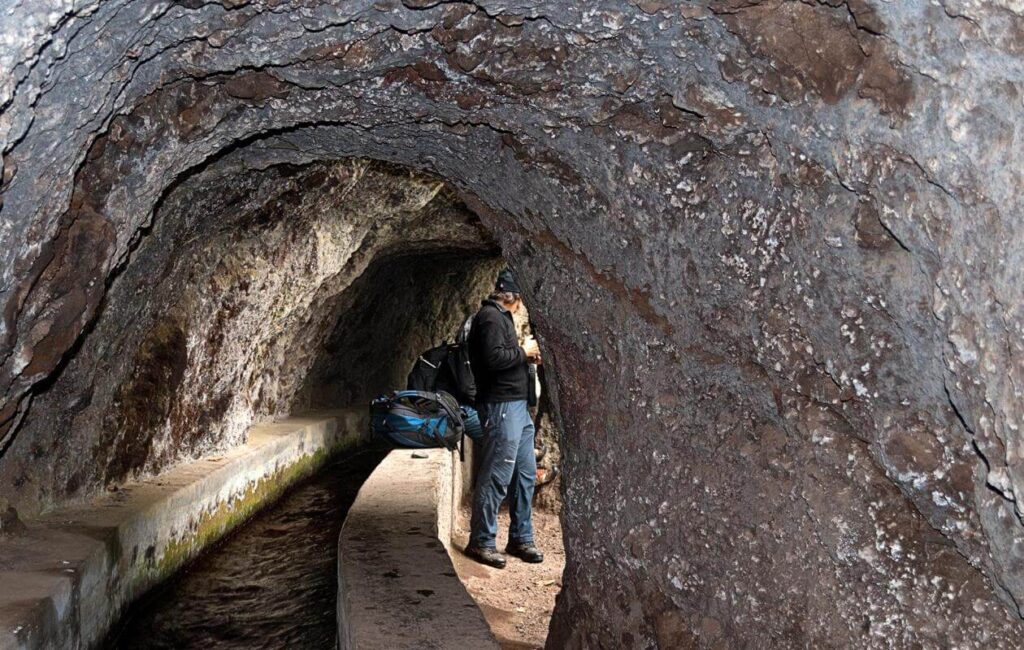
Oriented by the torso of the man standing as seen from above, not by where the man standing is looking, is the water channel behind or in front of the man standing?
behind

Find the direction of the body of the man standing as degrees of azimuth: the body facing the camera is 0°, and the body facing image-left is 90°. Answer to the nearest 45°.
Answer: approximately 270°
